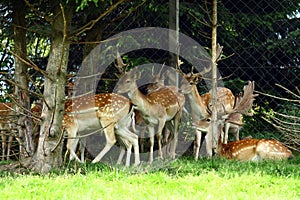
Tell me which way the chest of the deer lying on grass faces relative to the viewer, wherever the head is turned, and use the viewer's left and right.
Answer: facing to the left of the viewer
